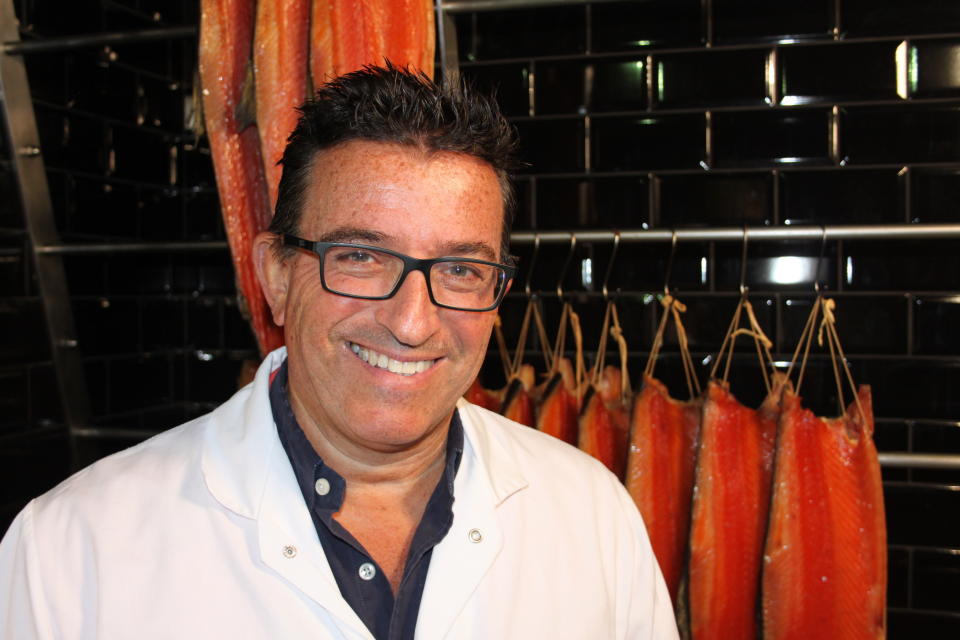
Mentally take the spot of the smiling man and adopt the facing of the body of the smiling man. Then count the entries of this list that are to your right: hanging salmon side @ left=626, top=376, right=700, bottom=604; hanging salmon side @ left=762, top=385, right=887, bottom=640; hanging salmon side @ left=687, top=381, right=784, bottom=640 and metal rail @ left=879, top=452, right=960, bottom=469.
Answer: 0

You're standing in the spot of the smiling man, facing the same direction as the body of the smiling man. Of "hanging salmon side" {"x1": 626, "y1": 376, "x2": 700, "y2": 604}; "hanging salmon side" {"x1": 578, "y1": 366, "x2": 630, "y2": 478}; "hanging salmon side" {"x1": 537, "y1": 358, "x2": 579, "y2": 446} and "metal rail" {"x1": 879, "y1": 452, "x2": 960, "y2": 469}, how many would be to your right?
0

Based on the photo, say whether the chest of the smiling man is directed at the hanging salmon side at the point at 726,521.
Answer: no

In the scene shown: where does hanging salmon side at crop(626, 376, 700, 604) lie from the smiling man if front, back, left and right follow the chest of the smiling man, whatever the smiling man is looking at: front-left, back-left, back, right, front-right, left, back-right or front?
back-left

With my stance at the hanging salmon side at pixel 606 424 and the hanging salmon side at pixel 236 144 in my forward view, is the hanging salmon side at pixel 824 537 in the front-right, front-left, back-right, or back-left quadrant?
back-left

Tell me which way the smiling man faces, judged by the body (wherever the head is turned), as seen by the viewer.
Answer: toward the camera

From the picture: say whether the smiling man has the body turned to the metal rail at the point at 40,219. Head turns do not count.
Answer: no

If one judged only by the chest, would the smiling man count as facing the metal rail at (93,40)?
no

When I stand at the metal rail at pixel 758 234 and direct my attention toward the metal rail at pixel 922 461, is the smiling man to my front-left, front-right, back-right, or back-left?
back-right

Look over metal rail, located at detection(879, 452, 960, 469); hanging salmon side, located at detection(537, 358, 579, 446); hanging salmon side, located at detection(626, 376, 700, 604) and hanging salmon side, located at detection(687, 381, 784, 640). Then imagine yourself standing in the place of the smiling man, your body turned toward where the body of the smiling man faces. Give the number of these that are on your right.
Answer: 0
